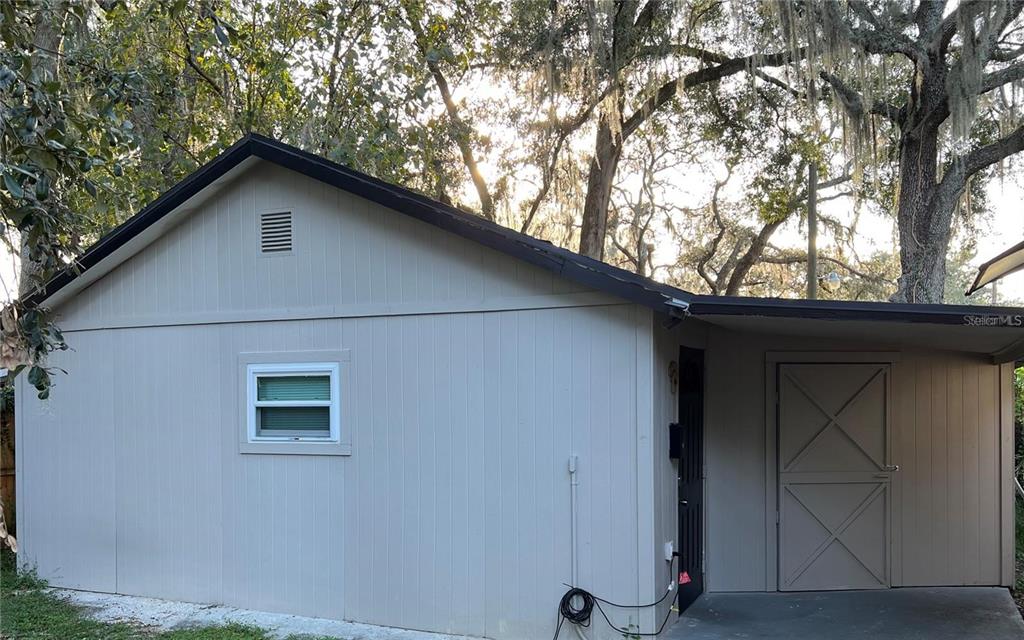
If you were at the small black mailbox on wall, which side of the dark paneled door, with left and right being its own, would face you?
right

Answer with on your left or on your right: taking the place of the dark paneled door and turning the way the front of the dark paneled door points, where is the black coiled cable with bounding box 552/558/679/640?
on your right

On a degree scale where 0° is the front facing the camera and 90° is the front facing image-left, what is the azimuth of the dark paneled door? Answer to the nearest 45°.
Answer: approximately 270°

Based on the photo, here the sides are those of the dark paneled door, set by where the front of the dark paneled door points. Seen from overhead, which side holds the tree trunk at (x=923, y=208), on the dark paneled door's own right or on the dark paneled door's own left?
on the dark paneled door's own left
